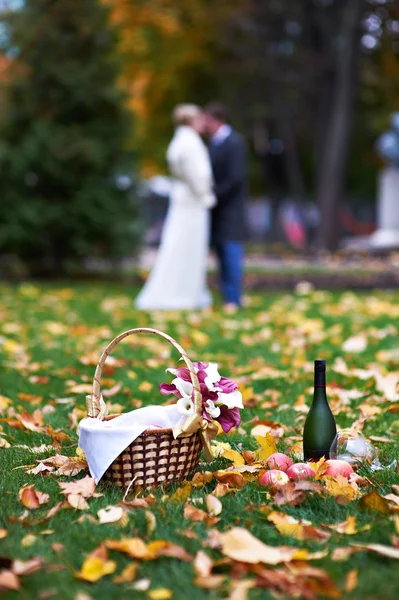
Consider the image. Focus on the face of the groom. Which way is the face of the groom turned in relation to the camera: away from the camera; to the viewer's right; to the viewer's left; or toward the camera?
to the viewer's left

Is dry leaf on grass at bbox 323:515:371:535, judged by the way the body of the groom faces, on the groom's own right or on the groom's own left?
on the groom's own left

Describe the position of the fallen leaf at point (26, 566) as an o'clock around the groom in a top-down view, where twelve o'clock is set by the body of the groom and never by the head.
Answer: The fallen leaf is roughly at 9 o'clock from the groom.

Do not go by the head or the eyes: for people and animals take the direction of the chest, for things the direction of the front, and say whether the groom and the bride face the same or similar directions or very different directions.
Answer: very different directions

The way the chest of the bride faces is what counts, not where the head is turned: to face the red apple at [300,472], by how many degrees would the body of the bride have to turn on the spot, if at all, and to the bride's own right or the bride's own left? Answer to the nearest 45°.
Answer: approximately 90° to the bride's own right

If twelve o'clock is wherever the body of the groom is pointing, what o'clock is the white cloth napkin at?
The white cloth napkin is roughly at 9 o'clock from the groom.

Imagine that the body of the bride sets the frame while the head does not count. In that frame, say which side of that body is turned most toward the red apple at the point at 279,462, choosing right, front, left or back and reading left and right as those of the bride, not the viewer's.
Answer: right

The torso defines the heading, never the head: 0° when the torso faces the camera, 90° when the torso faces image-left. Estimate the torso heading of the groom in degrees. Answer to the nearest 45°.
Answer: approximately 90°

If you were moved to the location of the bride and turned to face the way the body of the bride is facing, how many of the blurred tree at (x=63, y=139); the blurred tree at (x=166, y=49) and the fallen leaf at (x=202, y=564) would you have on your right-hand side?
1

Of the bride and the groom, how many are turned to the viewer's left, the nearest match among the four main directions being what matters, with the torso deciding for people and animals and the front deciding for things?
1

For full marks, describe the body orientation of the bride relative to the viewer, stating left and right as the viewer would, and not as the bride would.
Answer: facing to the right of the viewer

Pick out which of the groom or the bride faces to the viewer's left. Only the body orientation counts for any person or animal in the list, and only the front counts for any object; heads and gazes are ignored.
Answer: the groom

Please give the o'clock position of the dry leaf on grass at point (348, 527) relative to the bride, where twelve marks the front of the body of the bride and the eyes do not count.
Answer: The dry leaf on grass is roughly at 3 o'clock from the bride.

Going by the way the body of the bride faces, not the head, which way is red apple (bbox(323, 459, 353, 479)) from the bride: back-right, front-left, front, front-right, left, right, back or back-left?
right
